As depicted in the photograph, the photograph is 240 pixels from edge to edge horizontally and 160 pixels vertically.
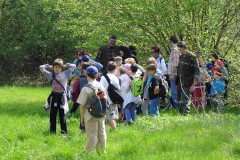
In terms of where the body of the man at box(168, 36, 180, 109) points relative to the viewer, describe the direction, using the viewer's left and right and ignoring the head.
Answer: facing to the left of the viewer

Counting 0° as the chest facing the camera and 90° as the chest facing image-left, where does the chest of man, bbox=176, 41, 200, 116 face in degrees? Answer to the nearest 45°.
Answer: approximately 45°

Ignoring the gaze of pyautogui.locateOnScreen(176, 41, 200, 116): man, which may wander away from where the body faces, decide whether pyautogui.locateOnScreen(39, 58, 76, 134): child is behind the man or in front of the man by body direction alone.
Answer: in front

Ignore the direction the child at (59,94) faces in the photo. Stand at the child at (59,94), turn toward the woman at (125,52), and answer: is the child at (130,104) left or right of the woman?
right

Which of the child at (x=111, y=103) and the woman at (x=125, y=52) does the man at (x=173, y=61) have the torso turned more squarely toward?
the woman

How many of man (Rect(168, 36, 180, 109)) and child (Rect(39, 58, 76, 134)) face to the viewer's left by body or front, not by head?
1

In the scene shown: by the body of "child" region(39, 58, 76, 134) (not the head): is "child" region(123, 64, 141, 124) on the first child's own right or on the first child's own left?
on the first child's own left

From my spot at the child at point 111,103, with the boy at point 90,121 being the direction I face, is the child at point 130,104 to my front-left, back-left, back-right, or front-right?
back-left
